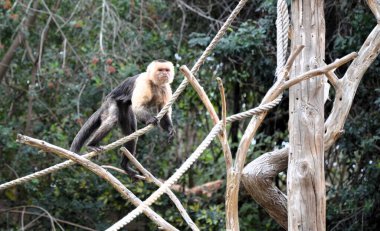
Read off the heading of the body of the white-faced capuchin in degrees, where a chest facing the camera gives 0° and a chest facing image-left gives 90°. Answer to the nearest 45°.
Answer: approximately 315°

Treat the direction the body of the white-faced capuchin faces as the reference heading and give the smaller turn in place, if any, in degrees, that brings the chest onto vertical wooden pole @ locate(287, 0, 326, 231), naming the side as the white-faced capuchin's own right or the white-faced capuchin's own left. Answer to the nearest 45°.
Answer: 0° — it already faces it

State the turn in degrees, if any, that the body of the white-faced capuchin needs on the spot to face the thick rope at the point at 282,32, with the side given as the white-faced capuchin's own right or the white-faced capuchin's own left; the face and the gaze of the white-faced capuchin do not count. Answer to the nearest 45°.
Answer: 0° — it already faces it

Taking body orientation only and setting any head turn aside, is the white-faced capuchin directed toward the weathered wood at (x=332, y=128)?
yes
